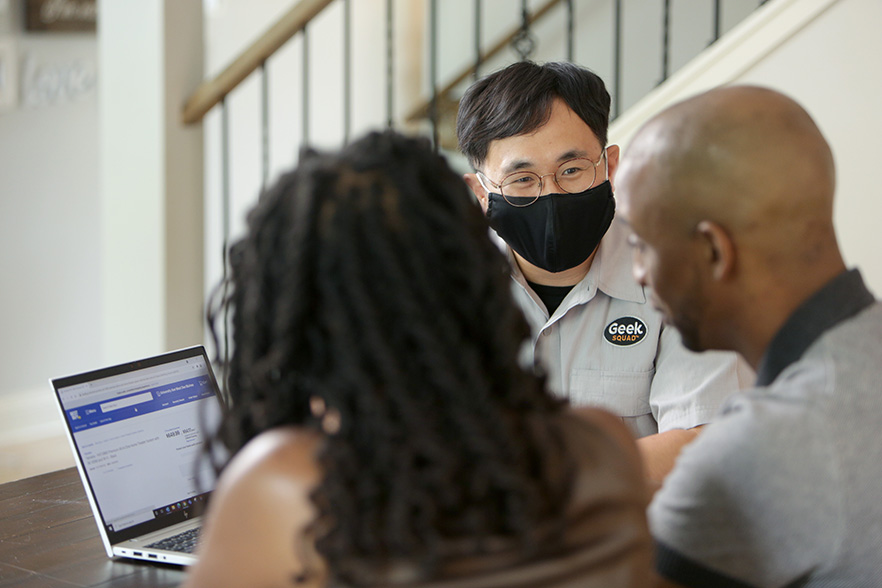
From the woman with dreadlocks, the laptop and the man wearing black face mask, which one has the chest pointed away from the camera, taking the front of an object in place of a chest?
the woman with dreadlocks

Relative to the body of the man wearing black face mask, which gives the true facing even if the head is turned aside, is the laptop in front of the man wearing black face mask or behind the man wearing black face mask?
in front

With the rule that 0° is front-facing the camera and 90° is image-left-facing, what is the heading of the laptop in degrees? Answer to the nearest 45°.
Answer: approximately 315°

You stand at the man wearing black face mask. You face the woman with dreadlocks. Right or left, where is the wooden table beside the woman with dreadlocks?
right

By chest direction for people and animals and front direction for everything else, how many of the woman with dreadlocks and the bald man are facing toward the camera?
0

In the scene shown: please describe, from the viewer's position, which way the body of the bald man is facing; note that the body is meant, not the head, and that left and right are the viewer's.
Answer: facing away from the viewer and to the left of the viewer

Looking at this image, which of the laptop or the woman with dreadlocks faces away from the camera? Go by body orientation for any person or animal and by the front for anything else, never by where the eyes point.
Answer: the woman with dreadlocks

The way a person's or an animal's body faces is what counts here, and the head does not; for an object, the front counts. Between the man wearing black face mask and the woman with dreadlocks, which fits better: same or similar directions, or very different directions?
very different directions

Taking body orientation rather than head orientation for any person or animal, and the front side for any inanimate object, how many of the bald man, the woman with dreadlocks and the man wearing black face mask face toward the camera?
1

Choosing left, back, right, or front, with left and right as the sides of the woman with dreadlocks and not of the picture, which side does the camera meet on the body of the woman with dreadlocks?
back

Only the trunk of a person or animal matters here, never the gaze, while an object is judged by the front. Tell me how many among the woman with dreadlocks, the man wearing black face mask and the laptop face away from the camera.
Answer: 1

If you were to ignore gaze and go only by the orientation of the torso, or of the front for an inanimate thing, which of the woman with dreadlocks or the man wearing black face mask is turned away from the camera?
the woman with dreadlocks

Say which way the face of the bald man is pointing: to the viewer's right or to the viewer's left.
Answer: to the viewer's left
